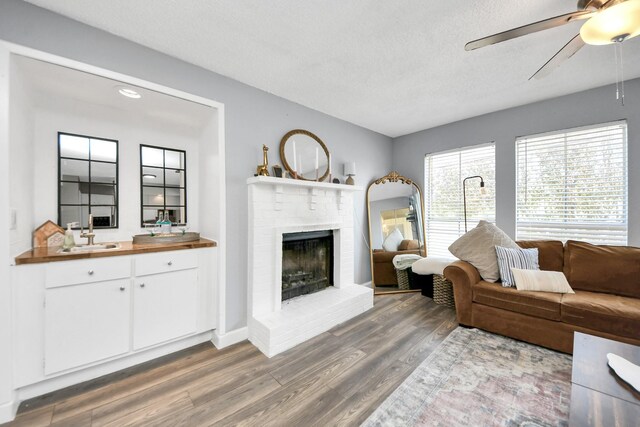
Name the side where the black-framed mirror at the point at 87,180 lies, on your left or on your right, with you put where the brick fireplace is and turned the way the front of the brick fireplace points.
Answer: on your right

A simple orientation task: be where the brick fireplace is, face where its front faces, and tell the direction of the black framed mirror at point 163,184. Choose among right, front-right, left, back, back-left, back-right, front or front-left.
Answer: back-right

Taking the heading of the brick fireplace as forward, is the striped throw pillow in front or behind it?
in front

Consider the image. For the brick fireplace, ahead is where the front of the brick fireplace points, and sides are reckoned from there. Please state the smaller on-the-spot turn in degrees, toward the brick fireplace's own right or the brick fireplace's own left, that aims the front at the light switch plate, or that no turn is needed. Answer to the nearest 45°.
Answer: approximately 90° to the brick fireplace's own right

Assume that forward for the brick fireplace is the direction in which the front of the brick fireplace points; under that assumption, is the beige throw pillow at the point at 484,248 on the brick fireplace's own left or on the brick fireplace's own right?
on the brick fireplace's own left

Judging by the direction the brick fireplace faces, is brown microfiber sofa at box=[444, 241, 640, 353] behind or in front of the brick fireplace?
in front

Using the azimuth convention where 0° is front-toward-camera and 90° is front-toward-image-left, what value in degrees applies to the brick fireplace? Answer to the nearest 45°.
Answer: approximately 315°

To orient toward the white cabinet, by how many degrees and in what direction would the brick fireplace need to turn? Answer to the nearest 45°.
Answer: approximately 90° to its right

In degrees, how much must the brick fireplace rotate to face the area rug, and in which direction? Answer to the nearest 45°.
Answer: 0° — it already faces it

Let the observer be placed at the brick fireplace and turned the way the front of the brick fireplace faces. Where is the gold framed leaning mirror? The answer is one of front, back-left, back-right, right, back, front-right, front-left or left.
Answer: left

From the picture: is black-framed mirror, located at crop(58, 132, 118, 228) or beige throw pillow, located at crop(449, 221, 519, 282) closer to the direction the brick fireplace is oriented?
the beige throw pillow

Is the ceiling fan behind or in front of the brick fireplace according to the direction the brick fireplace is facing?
in front
